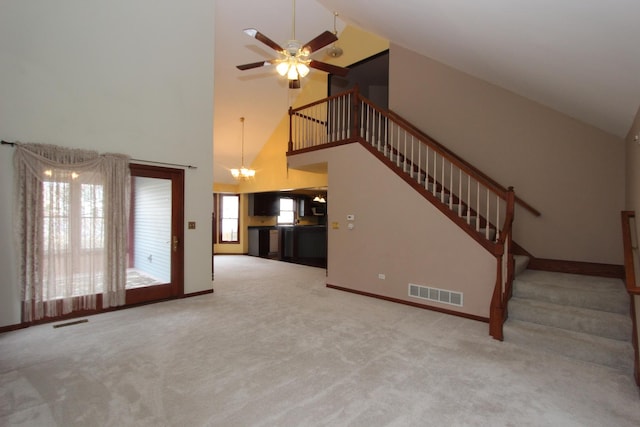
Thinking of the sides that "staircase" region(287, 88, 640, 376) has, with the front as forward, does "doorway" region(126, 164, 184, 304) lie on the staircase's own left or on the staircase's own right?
on the staircase's own right

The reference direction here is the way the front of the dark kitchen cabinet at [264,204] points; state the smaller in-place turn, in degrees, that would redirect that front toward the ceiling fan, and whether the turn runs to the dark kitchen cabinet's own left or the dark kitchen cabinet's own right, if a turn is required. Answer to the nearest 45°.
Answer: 0° — it already faces it

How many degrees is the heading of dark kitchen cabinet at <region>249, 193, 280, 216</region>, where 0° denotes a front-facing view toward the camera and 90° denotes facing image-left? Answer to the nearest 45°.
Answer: approximately 0°

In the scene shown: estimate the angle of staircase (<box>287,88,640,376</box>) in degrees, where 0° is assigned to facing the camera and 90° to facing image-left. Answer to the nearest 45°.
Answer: approximately 0°

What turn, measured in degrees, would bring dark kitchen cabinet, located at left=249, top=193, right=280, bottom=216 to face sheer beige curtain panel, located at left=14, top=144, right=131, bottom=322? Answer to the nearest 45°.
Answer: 0° — it already faces it

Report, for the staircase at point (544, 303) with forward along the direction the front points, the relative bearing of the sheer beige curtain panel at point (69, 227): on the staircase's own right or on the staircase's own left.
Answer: on the staircase's own right
